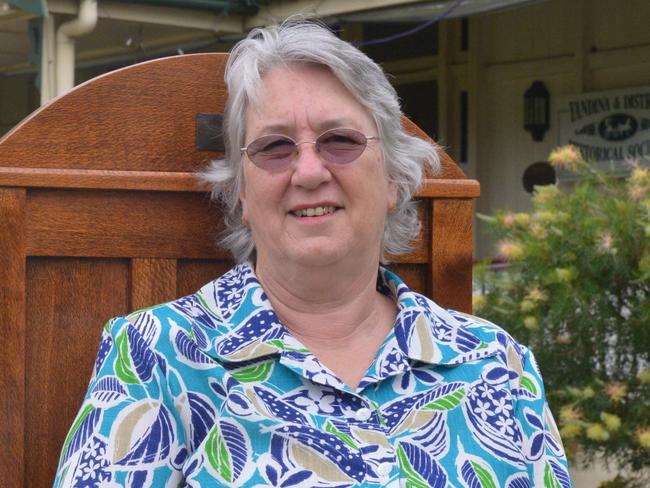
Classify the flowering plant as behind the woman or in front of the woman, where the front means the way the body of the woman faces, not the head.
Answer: behind

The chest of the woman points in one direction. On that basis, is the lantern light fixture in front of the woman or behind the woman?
behind

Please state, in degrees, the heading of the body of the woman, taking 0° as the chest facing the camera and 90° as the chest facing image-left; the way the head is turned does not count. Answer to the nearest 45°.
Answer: approximately 0°

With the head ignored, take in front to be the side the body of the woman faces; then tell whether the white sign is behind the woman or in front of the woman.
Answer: behind
